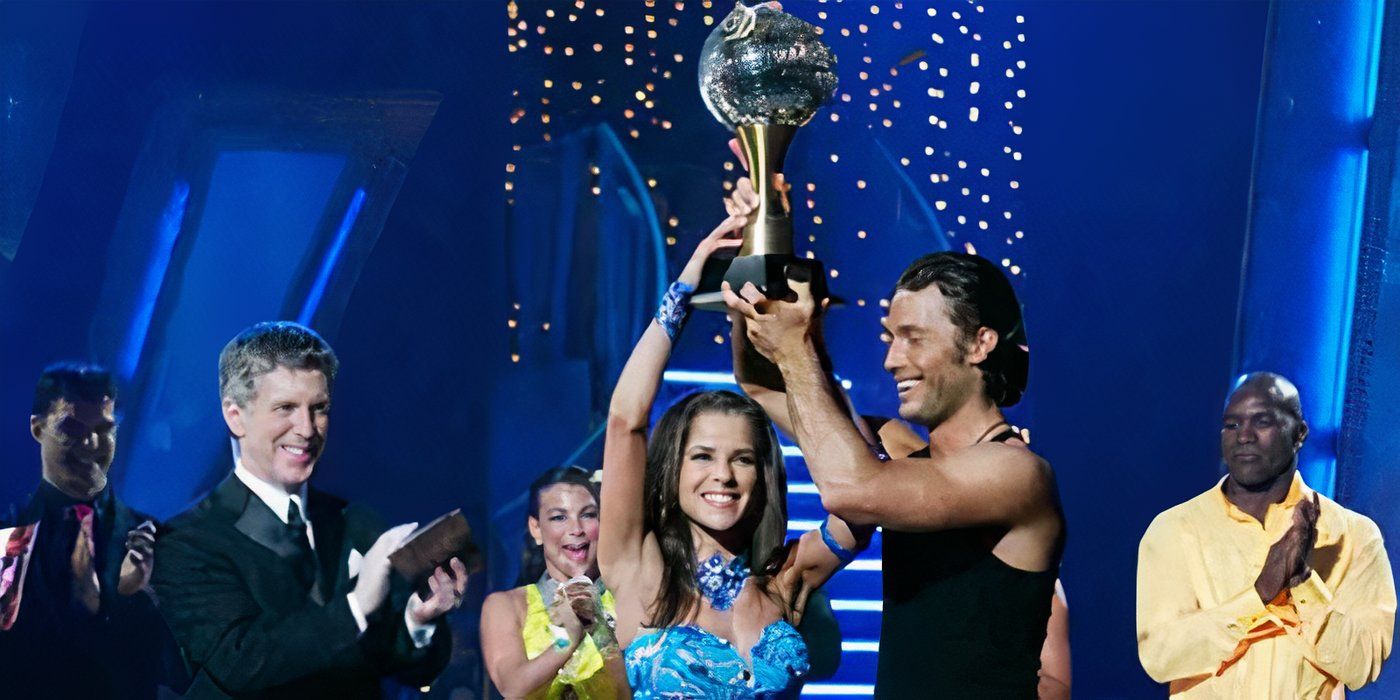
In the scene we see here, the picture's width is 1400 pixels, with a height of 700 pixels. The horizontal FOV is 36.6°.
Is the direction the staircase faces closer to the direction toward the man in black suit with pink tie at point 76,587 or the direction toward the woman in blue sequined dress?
the woman in blue sequined dress

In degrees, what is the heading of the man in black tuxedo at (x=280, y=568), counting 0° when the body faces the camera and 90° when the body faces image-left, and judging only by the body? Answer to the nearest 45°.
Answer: approximately 315°

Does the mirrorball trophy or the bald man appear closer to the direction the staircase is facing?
the mirrorball trophy

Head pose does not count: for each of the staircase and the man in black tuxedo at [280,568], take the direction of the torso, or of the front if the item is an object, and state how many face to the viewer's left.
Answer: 0

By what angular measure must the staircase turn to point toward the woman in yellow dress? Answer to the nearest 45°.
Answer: approximately 45° to its right

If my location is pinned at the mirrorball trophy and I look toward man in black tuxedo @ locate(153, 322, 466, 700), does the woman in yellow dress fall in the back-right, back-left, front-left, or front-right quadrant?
front-right

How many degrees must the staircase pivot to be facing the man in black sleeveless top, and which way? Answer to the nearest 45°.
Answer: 0° — it already faces them

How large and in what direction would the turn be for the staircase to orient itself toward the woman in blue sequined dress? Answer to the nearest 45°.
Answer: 0° — it already faces them

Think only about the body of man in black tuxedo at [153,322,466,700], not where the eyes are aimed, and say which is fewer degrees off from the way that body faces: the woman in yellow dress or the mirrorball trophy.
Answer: the mirrorball trophy

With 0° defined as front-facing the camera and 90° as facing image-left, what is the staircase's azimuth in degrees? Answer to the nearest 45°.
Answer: approximately 0°

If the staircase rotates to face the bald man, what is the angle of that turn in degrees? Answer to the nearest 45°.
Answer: approximately 45° to its left

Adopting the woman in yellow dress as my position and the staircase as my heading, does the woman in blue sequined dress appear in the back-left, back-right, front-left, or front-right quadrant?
back-right

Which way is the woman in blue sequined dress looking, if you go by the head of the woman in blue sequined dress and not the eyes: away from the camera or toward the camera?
toward the camera

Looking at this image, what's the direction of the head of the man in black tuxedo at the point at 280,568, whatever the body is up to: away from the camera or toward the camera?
toward the camera

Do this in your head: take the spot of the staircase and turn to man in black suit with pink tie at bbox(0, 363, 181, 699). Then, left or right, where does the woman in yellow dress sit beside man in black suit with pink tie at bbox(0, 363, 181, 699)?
left
